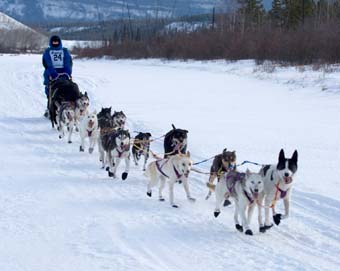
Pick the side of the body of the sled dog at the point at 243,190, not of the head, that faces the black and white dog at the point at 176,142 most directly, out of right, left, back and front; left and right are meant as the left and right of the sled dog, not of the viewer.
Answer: back

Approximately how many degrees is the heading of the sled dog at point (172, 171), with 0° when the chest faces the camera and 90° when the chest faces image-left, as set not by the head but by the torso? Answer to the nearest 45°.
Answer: approximately 315°

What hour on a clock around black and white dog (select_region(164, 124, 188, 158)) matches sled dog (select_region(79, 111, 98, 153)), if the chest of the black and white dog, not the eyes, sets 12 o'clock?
The sled dog is roughly at 6 o'clock from the black and white dog.

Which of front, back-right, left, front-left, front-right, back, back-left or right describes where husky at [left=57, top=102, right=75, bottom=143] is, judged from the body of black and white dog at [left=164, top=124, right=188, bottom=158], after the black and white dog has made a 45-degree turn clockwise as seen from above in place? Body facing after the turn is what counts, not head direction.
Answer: back-right

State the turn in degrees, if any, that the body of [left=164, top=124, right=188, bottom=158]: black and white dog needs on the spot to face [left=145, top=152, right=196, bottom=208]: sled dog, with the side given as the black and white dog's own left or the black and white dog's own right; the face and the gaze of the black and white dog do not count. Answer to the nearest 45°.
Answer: approximately 45° to the black and white dog's own right

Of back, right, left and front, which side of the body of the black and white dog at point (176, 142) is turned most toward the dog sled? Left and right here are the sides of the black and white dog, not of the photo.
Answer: back

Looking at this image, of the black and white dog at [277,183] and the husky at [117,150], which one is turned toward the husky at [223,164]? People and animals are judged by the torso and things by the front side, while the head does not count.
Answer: the husky at [117,150]

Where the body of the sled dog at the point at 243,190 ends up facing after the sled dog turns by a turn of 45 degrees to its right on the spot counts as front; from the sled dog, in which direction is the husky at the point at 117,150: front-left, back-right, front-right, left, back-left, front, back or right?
back-right

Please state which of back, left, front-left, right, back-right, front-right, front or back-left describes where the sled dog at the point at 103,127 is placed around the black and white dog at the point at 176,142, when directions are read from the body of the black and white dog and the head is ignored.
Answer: back

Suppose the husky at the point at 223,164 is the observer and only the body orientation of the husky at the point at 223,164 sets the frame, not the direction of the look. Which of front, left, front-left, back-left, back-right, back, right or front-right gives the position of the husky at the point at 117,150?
back

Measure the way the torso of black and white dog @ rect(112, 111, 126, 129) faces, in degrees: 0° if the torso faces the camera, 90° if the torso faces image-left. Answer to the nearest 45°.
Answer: approximately 315°

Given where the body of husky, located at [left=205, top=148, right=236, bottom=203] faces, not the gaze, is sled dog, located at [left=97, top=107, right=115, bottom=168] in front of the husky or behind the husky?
behind
